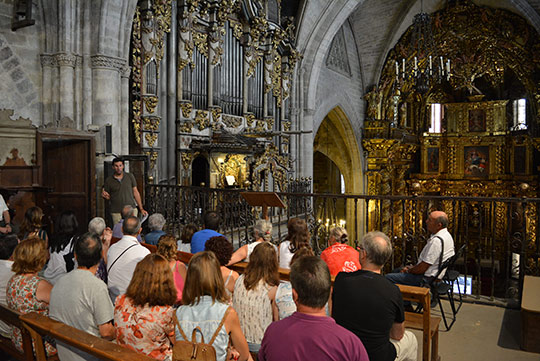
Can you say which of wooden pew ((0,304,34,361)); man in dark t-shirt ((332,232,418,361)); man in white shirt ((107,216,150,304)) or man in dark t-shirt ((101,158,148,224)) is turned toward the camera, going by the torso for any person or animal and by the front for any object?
man in dark t-shirt ((101,158,148,224))

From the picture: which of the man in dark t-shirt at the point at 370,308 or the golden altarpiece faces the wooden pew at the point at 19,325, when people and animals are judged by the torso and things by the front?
the golden altarpiece

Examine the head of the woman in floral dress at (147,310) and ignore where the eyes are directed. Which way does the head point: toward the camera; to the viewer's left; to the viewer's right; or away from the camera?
away from the camera

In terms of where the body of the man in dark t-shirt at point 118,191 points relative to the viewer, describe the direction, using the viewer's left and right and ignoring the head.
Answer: facing the viewer

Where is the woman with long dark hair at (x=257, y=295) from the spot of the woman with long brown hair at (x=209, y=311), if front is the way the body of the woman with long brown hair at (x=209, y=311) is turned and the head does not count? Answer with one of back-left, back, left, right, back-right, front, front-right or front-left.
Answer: front-right

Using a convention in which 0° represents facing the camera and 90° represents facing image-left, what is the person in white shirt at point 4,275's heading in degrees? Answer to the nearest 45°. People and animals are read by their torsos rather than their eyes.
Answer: approximately 225°

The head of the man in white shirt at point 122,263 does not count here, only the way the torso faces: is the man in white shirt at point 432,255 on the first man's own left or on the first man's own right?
on the first man's own right

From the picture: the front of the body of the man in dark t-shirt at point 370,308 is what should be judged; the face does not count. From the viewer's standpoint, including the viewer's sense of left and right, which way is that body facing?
facing away from the viewer

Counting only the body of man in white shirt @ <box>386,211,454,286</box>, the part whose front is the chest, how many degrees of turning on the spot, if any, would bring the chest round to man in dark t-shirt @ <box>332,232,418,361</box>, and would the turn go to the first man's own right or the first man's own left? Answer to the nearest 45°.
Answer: approximately 90° to the first man's own left

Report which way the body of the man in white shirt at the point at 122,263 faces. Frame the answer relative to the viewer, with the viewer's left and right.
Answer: facing away from the viewer

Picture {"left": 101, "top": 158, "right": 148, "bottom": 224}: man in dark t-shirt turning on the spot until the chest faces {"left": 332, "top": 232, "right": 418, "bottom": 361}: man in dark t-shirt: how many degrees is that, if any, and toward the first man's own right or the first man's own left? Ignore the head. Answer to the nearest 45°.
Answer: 0° — they already face them

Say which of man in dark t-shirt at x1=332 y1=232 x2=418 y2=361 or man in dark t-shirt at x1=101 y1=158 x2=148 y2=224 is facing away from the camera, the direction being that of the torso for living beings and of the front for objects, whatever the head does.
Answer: man in dark t-shirt at x1=332 y1=232 x2=418 y2=361

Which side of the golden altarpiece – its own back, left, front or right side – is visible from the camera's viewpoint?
front

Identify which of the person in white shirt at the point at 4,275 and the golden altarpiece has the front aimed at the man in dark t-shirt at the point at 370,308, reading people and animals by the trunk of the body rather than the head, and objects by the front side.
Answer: the golden altarpiece

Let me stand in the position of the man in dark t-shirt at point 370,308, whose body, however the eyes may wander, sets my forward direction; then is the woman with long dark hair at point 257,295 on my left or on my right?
on my left

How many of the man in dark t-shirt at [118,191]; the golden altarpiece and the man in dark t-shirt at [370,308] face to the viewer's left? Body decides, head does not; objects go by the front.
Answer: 0

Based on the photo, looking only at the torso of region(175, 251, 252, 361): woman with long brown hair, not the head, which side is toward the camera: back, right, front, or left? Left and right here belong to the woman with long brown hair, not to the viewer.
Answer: back

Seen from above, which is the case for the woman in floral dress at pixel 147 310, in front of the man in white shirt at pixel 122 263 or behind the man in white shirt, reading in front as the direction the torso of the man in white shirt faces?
behind

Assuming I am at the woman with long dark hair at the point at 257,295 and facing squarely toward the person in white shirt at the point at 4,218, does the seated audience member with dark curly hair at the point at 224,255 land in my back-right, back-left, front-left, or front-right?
front-right

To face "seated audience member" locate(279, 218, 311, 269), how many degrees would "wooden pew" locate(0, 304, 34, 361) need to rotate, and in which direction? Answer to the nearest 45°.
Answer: approximately 45° to its right

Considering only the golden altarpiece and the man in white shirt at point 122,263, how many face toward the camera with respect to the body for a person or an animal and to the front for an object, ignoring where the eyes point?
1

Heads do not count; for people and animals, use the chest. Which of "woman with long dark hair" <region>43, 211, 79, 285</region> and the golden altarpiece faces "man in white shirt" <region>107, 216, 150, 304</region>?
the golden altarpiece

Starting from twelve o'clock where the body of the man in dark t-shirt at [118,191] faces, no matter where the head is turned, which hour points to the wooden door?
The wooden door is roughly at 4 o'clock from the man in dark t-shirt.
